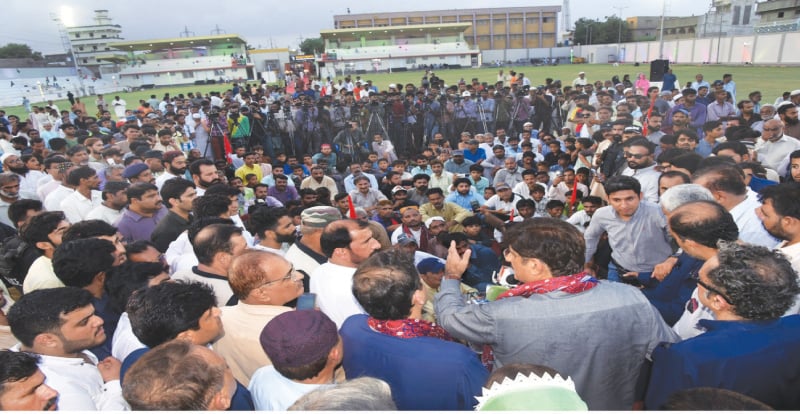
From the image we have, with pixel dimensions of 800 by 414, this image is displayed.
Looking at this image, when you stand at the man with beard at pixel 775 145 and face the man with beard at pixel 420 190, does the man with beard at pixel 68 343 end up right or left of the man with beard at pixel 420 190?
left

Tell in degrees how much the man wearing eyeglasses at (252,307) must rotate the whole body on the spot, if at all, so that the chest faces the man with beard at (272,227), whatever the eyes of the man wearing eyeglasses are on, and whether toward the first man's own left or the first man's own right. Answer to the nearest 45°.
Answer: approximately 90° to the first man's own left

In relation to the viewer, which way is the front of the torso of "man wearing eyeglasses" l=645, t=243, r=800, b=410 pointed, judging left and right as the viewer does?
facing away from the viewer and to the left of the viewer

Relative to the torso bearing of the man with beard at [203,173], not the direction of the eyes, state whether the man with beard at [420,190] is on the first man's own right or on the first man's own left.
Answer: on the first man's own left

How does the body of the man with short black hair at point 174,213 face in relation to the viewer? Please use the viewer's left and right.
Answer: facing to the right of the viewer

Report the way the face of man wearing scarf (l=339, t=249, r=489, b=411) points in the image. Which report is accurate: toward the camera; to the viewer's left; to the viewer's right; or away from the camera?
away from the camera

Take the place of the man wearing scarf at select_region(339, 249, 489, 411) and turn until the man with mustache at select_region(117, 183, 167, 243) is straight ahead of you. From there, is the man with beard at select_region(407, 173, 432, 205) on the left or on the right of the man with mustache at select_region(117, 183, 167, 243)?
right

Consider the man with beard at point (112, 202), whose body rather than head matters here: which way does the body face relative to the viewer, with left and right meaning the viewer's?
facing to the right of the viewer

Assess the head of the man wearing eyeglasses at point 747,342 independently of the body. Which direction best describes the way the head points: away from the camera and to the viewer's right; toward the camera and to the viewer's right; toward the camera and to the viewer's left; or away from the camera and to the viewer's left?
away from the camera and to the viewer's left

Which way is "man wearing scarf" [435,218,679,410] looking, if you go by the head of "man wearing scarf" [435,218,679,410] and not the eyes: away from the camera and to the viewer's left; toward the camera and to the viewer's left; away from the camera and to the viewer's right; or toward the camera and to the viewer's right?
away from the camera and to the viewer's left

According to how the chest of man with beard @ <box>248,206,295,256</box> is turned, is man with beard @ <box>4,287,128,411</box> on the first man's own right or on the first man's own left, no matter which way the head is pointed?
on the first man's own right

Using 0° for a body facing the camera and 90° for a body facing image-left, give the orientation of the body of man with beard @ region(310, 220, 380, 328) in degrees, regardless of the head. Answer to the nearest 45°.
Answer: approximately 270°

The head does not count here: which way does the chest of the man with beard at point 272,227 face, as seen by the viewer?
to the viewer's right

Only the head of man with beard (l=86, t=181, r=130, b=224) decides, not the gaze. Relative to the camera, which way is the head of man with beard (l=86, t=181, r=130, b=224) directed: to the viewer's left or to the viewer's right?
to the viewer's right

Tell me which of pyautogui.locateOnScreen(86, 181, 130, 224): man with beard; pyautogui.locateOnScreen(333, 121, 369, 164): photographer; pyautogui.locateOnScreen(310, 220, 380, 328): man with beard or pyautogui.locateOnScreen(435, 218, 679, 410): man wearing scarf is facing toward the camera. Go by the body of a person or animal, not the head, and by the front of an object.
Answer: the photographer
